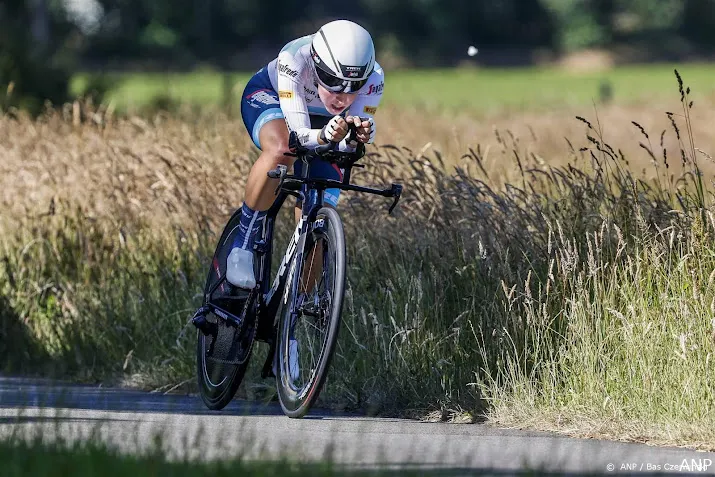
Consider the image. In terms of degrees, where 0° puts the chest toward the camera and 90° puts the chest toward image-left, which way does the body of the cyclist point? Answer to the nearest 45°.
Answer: approximately 315°

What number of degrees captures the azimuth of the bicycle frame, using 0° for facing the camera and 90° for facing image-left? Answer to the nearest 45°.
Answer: approximately 315°

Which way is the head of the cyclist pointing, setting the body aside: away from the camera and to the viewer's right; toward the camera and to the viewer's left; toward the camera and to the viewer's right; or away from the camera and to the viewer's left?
toward the camera and to the viewer's right
